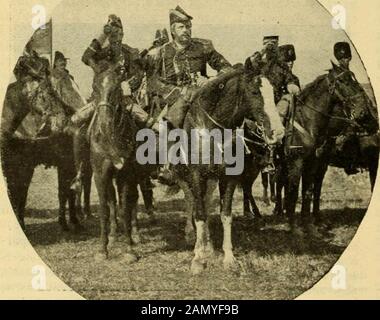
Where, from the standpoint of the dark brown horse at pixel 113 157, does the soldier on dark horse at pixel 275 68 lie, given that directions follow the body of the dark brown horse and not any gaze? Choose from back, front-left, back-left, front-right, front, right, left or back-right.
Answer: left

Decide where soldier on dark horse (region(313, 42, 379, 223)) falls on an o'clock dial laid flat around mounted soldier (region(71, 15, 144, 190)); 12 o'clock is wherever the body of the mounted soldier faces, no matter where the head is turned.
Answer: The soldier on dark horse is roughly at 9 o'clock from the mounted soldier.

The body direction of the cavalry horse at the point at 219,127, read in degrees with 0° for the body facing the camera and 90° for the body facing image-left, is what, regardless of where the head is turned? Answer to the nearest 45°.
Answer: approximately 315°

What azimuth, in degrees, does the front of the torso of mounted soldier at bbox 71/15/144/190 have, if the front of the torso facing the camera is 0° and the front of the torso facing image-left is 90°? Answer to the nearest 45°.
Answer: approximately 0°

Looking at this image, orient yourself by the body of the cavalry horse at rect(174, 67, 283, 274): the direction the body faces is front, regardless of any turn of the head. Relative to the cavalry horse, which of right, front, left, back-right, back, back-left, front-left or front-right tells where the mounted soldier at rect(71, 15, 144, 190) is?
back-right

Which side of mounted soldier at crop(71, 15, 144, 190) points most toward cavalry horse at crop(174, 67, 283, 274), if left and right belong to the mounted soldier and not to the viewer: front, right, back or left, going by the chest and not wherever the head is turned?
left

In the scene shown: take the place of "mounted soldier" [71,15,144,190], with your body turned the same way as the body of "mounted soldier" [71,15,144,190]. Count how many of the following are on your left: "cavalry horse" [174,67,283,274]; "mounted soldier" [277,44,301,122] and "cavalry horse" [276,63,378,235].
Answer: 3

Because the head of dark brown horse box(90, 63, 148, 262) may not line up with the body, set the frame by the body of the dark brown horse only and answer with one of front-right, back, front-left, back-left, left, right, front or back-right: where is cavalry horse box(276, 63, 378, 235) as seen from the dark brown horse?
left
